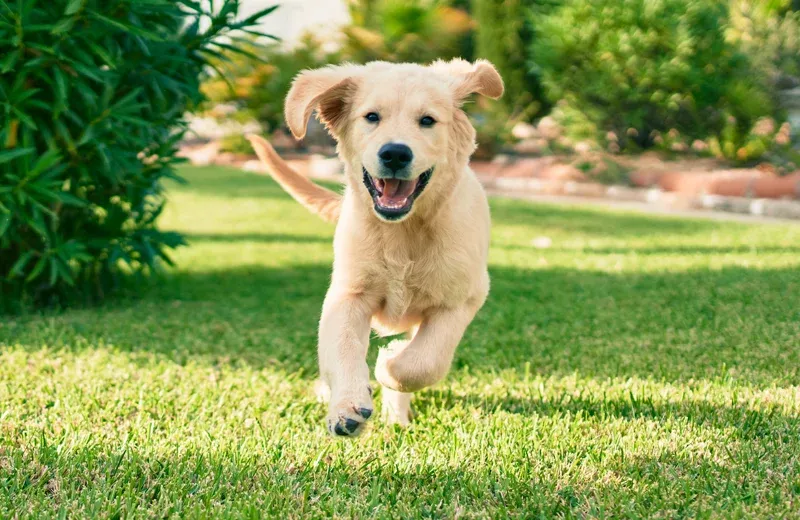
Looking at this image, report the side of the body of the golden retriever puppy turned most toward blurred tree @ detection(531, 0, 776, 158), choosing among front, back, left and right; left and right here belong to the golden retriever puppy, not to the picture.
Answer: back

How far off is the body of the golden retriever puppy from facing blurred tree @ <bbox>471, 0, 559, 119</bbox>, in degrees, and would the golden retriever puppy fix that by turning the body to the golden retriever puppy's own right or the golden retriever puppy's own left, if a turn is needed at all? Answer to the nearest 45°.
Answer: approximately 180°

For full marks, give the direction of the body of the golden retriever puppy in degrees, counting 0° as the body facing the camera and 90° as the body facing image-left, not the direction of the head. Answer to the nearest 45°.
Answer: approximately 0°

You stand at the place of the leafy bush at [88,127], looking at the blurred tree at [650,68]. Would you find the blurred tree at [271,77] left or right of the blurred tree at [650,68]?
left

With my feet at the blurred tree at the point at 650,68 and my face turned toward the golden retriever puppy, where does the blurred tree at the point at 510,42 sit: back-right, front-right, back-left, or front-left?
back-right

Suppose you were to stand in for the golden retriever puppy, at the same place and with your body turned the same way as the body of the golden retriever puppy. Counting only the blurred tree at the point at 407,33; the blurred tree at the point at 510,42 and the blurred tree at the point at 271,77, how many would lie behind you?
3

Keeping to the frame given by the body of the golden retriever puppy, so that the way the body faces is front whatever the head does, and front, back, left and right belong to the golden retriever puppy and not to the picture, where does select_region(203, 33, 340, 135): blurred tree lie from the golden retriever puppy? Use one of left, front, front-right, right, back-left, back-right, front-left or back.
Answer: back

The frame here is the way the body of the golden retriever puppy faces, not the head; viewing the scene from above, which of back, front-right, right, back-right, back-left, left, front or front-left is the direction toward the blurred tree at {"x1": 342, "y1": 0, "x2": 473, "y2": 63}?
back
